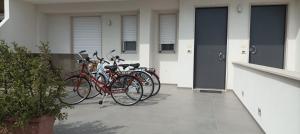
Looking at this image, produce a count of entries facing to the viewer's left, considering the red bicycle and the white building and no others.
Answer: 1

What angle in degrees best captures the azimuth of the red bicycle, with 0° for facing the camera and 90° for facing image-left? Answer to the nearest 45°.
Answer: approximately 90°

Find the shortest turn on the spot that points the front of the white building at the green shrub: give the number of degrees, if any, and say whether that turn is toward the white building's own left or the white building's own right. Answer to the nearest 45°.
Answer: approximately 45° to the white building's own right

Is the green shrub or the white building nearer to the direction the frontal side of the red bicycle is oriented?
the green shrub

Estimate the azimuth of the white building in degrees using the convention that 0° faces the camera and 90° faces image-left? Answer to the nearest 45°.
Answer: approximately 0°

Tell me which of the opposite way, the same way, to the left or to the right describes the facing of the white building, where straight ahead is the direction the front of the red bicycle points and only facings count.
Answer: to the left
